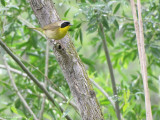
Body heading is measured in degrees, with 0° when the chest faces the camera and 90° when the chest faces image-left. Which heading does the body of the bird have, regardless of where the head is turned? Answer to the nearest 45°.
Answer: approximately 270°
